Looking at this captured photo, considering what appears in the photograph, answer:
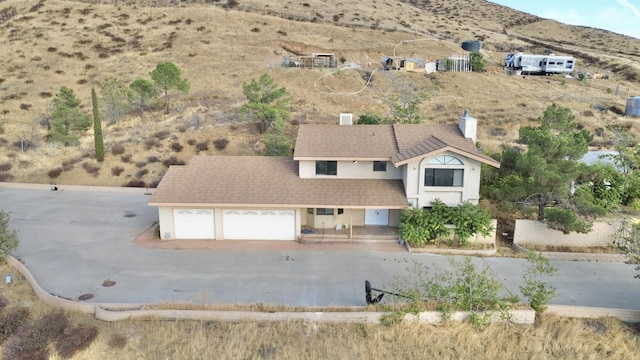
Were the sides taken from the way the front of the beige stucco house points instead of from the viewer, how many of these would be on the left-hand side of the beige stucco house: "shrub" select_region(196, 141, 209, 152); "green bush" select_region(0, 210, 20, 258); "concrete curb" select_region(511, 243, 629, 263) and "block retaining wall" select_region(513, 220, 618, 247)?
2

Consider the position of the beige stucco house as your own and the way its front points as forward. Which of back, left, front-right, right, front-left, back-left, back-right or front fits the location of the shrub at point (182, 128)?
back-right

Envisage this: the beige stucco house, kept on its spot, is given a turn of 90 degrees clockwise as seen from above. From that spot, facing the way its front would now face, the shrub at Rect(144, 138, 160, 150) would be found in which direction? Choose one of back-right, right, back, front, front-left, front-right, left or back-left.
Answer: front-right

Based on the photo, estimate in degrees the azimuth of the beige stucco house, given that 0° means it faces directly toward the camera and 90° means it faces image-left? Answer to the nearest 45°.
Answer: approximately 0°

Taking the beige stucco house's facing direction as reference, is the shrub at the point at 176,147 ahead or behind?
behind

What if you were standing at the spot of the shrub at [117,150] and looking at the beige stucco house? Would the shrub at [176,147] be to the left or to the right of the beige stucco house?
left

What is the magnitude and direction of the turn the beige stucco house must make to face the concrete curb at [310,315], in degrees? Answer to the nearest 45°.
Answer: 0° — it already faces it

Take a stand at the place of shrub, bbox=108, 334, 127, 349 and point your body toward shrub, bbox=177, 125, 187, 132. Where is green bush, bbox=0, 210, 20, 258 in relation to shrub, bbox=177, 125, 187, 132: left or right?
left

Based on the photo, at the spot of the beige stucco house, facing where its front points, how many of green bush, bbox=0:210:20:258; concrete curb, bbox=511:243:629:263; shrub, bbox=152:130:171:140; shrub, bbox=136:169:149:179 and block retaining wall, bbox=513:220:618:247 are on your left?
2

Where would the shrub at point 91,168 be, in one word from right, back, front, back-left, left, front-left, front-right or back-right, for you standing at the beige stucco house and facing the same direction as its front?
back-right

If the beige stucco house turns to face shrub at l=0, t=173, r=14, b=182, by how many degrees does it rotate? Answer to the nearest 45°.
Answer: approximately 135° to its right

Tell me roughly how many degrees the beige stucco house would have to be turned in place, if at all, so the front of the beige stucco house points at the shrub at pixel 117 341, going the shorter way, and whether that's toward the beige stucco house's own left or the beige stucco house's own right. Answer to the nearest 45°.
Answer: approximately 45° to the beige stucco house's own right

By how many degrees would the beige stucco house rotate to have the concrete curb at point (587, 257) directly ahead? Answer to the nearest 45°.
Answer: approximately 90° to its left

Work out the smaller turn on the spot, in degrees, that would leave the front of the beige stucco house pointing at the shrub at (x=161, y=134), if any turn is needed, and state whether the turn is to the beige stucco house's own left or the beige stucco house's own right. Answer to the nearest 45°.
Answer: approximately 135° to the beige stucco house's own right

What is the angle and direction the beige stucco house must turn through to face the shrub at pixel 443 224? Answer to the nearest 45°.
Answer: approximately 90° to its left

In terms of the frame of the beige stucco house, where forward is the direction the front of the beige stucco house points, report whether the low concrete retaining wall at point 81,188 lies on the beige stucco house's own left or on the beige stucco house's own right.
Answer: on the beige stucco house's own right

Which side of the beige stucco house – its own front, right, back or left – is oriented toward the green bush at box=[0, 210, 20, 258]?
right

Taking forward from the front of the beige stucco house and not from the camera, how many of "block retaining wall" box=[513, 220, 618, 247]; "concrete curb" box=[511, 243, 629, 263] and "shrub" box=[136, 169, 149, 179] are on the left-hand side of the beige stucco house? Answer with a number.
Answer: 2

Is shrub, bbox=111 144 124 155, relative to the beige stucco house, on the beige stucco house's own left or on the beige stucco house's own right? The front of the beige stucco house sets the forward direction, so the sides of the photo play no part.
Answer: on the beige stucco house's own right
